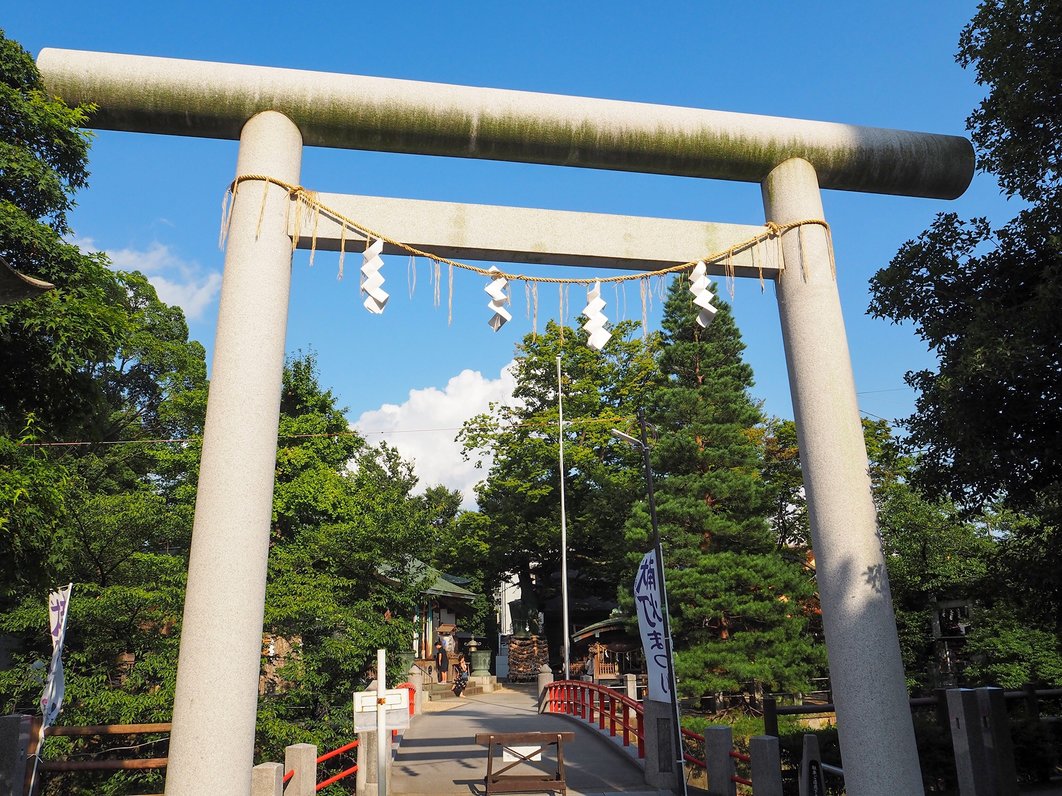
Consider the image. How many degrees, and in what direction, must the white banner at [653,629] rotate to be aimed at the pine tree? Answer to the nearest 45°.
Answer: approximately 180°

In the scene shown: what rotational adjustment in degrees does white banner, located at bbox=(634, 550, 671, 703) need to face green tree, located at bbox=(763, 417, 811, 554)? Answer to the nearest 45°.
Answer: approximately 180°

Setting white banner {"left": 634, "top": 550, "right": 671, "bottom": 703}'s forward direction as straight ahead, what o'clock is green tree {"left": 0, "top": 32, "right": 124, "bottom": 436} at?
The green tree is roughly at 2 o'clock from the white banner.

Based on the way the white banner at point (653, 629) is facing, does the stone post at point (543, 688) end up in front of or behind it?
behind

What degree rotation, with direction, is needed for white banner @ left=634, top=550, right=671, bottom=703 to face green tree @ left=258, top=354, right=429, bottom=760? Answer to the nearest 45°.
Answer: approximately 135° to its right

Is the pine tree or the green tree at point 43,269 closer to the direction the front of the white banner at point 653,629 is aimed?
the green tree

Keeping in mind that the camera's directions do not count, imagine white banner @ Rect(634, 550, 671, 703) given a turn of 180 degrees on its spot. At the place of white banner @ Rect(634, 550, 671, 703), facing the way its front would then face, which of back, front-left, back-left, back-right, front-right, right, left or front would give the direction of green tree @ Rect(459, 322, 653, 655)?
front

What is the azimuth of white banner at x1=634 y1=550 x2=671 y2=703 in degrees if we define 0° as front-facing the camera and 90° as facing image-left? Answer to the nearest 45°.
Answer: approximately 0°

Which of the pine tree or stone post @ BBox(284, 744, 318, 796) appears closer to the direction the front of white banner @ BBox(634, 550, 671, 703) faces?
the stone post

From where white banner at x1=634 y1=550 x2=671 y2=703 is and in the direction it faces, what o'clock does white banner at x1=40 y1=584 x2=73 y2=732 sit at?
white banner at x1=40 y1=584 x2=73 y2=732 is roughly at 3 o'clock from white banner at x1=634 y1=550 x2=671 y2=703.

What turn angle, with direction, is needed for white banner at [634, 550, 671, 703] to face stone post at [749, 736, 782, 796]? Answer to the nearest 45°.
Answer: approximately 45° to its left

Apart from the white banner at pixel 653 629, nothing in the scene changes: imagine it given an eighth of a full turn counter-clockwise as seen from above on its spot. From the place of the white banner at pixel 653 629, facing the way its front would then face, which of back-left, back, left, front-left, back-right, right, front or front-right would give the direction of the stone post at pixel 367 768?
back-right

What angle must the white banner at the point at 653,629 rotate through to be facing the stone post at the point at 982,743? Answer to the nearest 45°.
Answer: approximately 45° to its left
